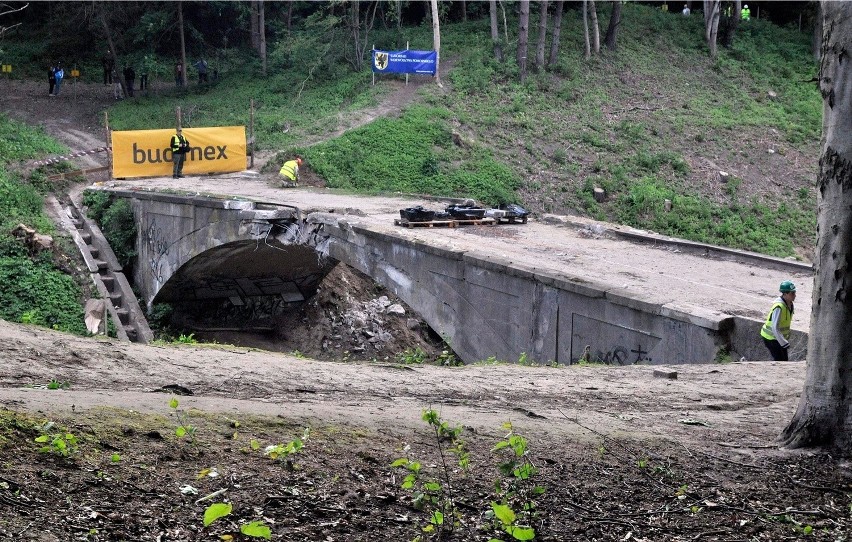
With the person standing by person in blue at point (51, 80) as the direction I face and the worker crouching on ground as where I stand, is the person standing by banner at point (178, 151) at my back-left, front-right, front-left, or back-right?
front-left

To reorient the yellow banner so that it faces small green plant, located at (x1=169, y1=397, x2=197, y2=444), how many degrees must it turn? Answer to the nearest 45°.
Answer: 0° — it already faces it

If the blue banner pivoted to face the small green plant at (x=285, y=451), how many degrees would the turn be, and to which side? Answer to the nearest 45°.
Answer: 0° — it already faces it

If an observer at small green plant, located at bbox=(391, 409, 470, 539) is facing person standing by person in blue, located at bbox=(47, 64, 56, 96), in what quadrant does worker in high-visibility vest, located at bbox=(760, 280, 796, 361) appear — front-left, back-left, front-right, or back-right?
front-right

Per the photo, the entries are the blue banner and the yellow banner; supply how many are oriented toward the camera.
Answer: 2

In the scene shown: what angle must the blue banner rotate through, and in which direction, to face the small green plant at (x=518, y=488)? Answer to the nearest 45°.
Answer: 0° — it already faces it

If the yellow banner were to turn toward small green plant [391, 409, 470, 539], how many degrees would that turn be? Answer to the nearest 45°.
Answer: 0° — it already faces it

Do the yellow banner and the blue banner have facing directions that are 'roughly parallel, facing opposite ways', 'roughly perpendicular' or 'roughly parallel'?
roughly parallel

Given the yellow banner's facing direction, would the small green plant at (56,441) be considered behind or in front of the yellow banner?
in front

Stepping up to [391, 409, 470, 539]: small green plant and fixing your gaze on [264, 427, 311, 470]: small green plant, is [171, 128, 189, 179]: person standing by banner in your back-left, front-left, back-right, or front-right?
front-right

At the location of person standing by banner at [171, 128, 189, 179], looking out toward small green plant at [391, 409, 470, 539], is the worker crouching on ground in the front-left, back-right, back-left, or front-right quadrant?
front-left

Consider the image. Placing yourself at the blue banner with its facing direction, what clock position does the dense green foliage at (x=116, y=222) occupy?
The dense green foliage is roughly at 1 o'clock from the blue banner.

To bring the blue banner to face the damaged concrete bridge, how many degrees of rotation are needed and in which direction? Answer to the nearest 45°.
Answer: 0° — it already faces it

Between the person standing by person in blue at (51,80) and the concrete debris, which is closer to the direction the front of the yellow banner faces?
the concrete debris

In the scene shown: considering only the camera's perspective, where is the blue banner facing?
facing the viewer

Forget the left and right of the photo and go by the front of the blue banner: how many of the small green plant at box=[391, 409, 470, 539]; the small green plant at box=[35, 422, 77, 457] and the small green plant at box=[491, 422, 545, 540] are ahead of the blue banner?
3

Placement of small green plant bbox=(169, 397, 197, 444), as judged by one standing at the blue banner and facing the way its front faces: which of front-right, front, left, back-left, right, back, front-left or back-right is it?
front

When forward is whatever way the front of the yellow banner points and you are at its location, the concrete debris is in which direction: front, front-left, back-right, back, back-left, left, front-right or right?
front-left

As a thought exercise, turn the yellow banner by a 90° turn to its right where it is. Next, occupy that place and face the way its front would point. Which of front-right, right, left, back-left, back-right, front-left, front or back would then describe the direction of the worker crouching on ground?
back-left
